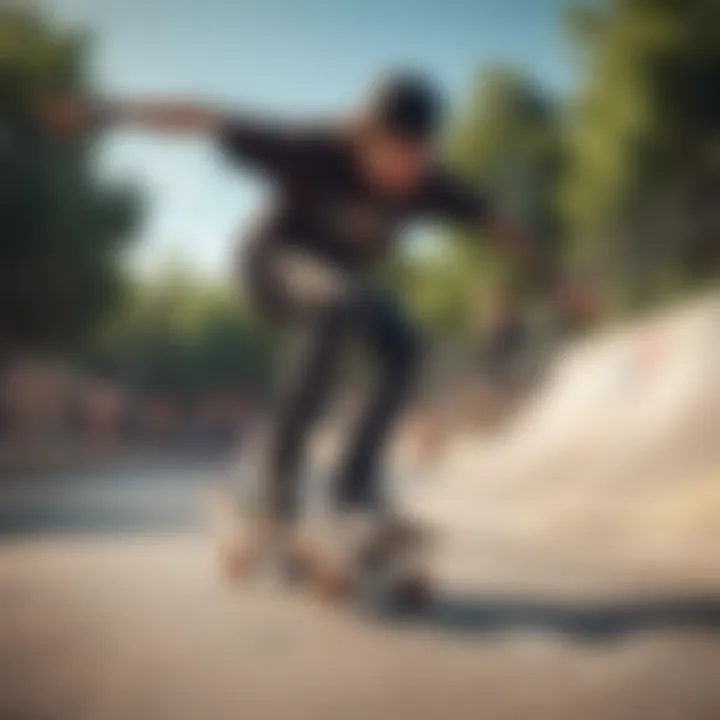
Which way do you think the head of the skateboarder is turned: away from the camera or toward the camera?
toward the camera
